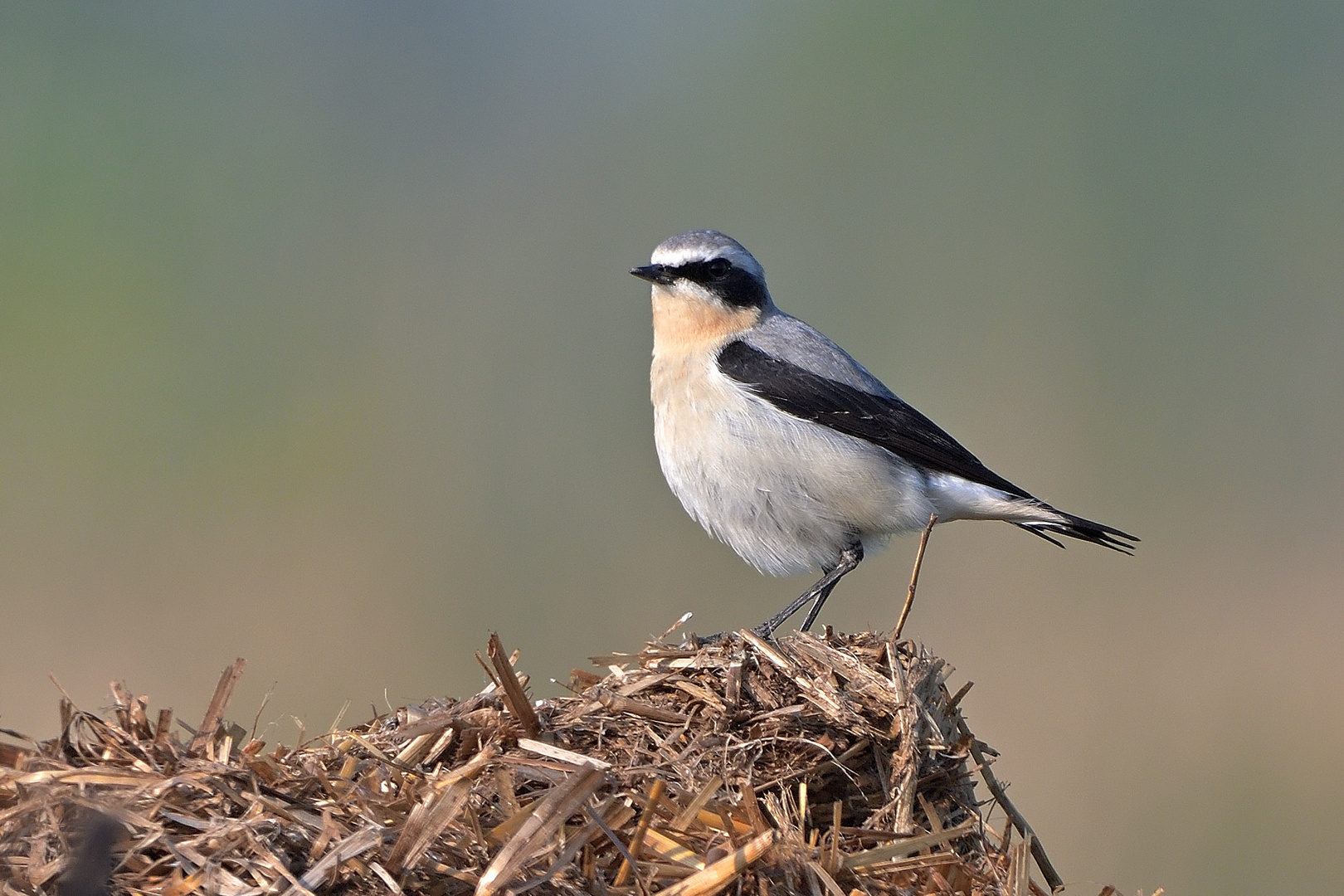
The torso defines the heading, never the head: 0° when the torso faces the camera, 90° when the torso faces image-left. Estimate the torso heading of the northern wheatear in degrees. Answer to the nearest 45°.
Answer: approximately 90°
